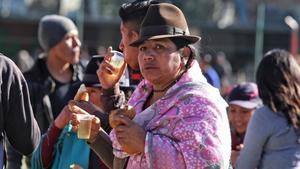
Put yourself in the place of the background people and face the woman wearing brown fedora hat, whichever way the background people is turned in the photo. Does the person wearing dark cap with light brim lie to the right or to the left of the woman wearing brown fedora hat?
left

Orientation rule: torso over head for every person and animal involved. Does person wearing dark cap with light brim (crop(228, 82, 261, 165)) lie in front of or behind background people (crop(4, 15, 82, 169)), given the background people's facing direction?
in front

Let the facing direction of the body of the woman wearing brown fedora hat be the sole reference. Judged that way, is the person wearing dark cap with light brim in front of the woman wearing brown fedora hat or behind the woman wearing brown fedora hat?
behind

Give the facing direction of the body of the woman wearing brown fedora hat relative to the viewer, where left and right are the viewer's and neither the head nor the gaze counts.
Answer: facing the viewer and to the left of the viewer

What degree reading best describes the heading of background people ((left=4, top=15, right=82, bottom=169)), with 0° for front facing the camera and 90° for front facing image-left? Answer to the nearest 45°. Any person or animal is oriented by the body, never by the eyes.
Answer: approximately 315°

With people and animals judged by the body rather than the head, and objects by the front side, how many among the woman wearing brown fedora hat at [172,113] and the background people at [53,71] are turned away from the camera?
0
